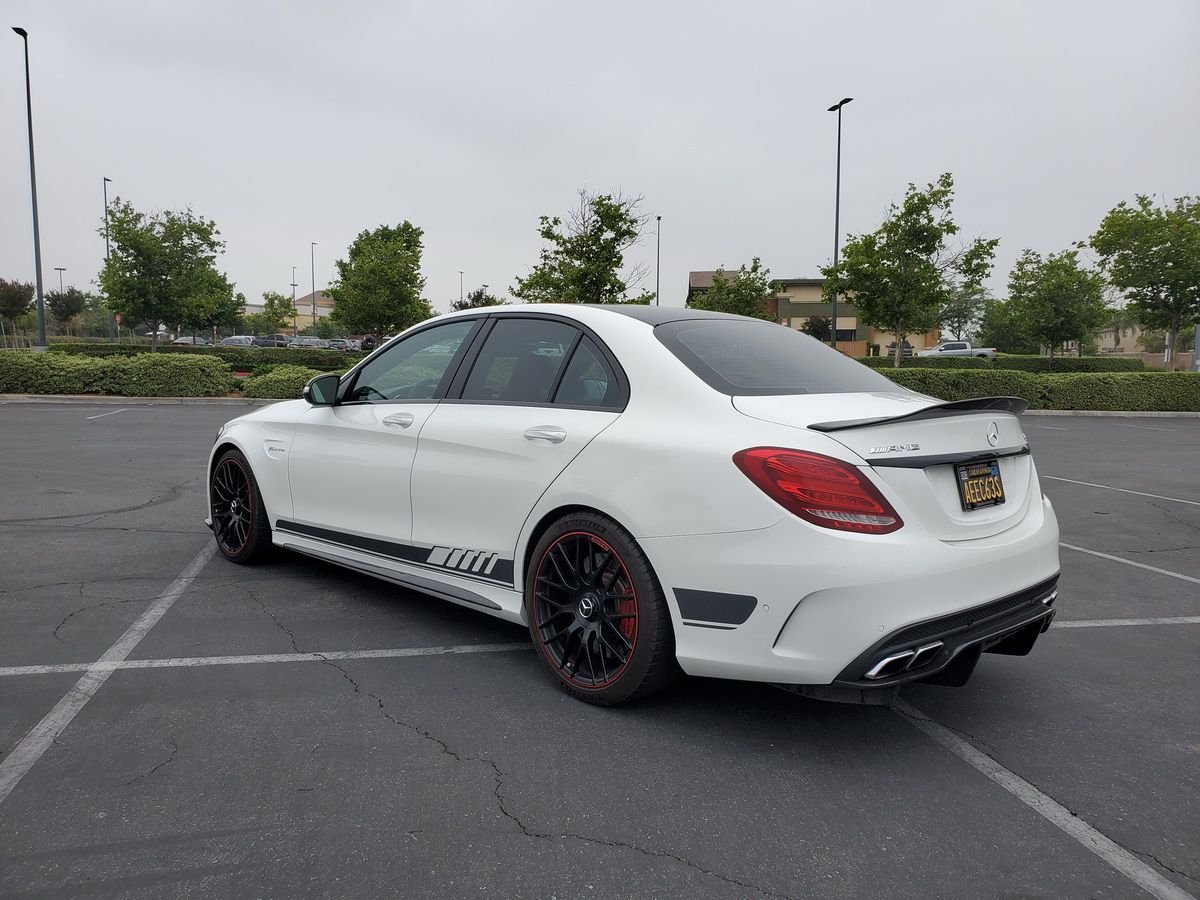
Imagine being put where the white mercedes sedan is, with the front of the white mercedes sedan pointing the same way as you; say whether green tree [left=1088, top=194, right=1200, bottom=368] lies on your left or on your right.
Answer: on your right

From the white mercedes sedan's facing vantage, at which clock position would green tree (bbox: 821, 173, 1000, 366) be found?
The green tree is roughly at 2 o'clock from the white mercedes sedan.

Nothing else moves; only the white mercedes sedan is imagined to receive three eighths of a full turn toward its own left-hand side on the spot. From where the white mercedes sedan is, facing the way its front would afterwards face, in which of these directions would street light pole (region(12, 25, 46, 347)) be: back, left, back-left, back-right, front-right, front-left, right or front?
back-right

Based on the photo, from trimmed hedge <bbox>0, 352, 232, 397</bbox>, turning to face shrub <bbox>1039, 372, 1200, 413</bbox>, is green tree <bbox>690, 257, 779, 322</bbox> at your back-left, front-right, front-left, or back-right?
front-left

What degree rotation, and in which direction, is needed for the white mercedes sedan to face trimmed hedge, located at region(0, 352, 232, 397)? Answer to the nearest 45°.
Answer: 0° — it already faces it

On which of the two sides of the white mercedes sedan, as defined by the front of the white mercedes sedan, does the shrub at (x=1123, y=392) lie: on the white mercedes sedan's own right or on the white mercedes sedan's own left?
on the white mercedes sedan's own right

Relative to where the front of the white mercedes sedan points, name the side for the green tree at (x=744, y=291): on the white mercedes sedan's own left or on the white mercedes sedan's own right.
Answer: on the white mercedes sedan's own right

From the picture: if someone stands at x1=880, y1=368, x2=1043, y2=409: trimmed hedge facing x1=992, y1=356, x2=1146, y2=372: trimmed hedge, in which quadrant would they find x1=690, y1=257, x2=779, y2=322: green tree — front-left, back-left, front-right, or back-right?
front-left

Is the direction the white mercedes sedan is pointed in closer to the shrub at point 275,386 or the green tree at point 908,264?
the shrub

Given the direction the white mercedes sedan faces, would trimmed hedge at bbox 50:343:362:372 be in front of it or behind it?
in front

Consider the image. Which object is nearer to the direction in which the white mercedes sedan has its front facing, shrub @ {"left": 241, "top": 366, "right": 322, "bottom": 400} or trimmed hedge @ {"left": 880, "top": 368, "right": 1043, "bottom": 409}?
the shrub

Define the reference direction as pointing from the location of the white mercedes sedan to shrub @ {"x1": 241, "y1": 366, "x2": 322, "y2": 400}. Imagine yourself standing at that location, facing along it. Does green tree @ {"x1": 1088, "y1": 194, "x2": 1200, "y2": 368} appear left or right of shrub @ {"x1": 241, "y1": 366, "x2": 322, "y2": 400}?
right

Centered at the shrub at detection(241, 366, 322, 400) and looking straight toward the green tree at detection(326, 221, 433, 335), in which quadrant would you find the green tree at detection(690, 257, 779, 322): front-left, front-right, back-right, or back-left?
front-right

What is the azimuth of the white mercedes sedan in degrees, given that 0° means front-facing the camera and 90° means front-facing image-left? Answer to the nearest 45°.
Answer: approximately 135°
